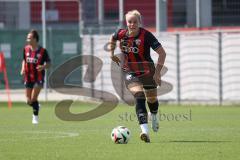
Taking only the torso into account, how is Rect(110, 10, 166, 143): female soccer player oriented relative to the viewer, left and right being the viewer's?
facing the viewer

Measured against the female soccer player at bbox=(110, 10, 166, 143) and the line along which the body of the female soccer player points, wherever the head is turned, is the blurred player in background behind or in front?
behind
